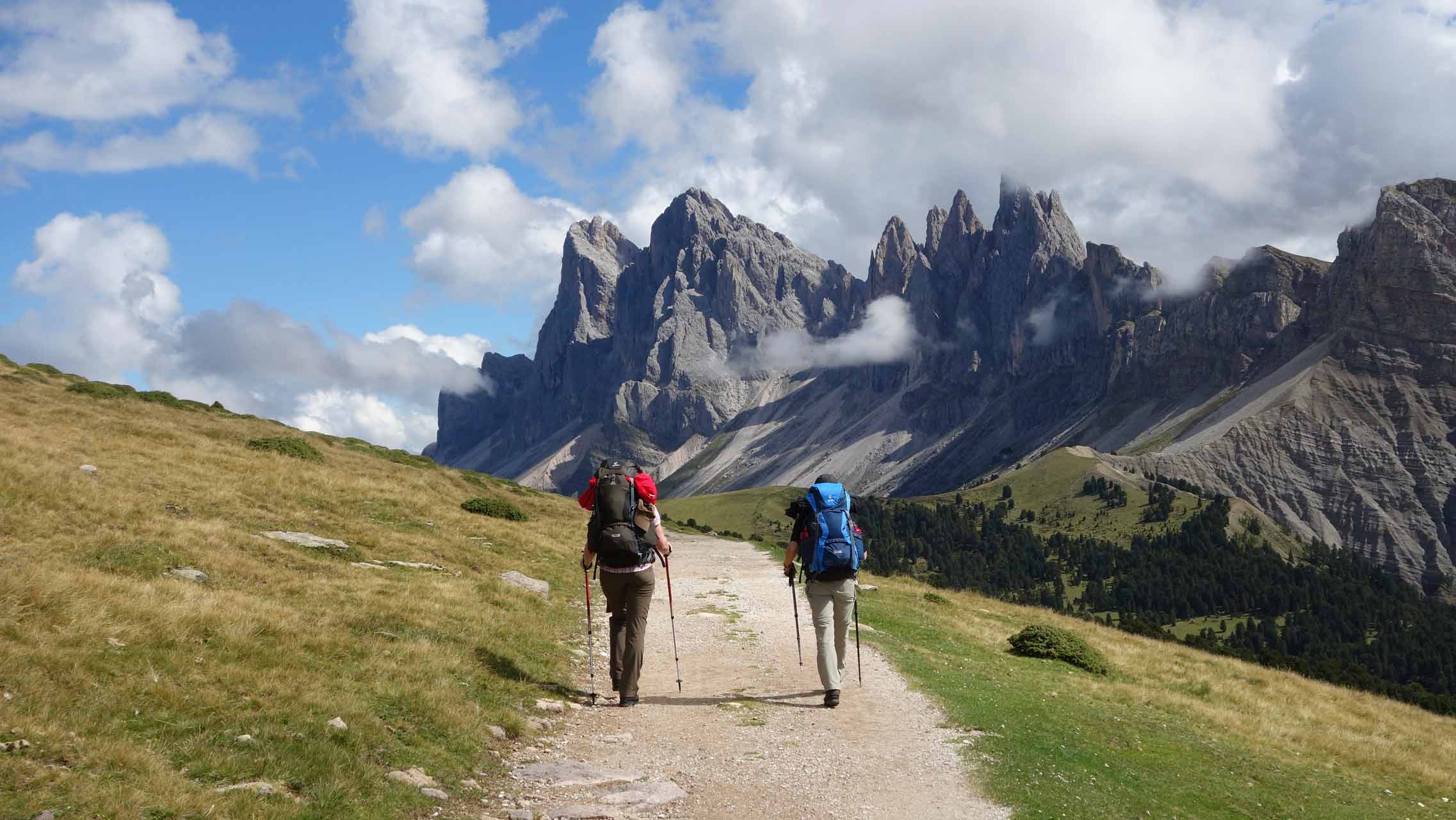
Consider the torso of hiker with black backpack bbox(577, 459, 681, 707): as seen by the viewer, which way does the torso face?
away from the camera

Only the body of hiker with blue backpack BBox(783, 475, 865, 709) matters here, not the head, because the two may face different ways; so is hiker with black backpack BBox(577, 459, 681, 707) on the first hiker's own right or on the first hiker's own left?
on the first hiker's own left

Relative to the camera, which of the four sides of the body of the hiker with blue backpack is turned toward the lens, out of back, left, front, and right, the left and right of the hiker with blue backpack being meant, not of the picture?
back

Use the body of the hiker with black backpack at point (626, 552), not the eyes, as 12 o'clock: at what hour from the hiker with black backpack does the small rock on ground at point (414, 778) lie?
The small rock on ground is roughly at 7 o'clock from the hiker with black backpack.

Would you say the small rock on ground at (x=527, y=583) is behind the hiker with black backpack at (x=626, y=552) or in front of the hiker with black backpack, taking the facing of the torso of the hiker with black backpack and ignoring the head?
in front

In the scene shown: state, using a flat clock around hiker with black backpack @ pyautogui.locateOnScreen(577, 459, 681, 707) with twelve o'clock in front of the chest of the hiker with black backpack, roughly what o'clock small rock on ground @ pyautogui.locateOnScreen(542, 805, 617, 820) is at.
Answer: The small rock on ground is roughly at 6 o'clock from the hiker with black backpack.

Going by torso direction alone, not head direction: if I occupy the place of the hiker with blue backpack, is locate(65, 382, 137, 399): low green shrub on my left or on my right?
on my left

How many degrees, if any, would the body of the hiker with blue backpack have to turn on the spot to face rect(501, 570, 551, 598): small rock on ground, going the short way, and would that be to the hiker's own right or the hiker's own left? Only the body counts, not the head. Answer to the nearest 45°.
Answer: approximately 45° to the hiker's own left

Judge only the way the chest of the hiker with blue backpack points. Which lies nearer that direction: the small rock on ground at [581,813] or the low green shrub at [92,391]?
the low green shrub

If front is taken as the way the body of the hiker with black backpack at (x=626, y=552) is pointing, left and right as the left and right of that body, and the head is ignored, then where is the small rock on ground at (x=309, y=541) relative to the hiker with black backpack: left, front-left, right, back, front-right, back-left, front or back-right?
front-left

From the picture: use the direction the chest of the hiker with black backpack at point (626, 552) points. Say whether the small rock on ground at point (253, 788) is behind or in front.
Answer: behind

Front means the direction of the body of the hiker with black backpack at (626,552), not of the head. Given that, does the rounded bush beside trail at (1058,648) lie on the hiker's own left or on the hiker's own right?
on the hiker's own right

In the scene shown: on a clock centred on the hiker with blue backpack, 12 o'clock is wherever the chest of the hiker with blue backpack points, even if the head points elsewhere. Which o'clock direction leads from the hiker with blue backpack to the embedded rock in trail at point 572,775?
The embedded rock in trail is roughly at 7 o'clock from the hiker with blue backpack.

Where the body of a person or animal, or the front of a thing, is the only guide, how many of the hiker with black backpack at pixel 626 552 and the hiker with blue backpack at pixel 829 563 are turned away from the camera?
2
